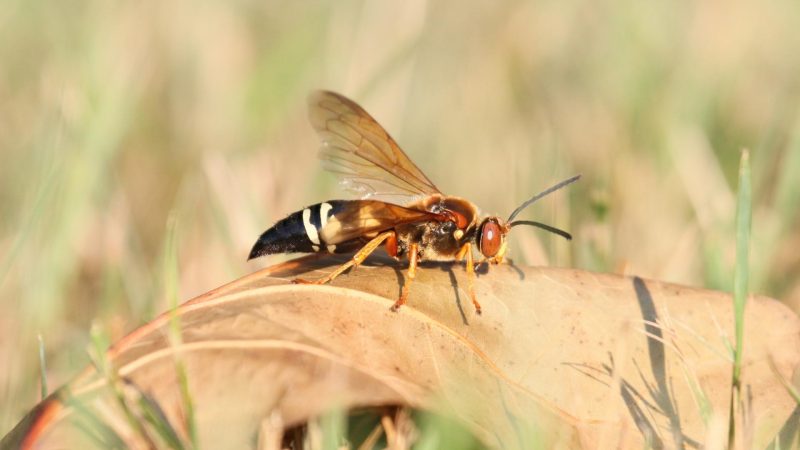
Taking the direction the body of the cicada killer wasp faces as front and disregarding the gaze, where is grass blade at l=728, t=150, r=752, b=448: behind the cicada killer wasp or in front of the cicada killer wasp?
in front

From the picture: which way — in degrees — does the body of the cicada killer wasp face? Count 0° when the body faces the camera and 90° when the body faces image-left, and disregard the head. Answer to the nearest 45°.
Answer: approximately 270°
